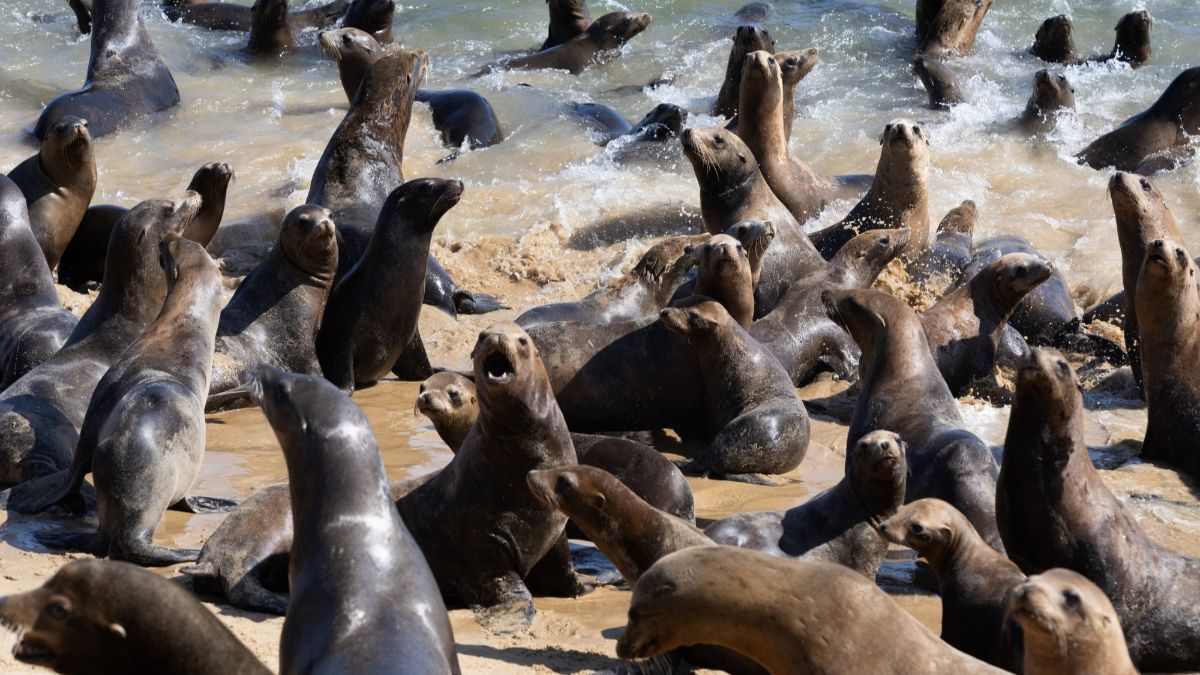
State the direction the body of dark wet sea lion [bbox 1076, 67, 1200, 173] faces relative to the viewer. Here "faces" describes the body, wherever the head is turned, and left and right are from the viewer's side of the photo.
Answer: facing to the right of the viewer

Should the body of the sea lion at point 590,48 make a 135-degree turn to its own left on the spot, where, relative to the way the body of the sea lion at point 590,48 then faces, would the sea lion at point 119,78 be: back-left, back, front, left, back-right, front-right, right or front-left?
left

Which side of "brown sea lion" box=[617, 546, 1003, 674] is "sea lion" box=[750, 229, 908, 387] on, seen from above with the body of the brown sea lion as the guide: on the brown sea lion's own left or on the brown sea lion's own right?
on the brown sea lion's own right

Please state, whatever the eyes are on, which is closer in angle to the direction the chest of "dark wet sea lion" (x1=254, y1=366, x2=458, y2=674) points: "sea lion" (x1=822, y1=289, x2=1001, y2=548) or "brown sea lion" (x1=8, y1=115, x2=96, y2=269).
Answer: the brown sea lion

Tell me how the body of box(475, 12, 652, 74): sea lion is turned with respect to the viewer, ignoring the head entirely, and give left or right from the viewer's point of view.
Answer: facing to the right of the viewer

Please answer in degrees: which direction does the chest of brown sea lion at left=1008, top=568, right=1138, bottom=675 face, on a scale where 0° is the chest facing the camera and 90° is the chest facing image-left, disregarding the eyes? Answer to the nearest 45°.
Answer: approximately 45°

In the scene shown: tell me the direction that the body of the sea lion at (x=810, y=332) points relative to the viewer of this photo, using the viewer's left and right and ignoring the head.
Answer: facing to the right of the viewer

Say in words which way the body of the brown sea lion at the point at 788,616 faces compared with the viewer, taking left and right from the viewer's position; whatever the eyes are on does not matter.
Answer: facing to the left of the viewer

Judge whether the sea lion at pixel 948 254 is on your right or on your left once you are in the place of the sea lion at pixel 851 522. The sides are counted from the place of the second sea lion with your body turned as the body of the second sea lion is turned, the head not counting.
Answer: on your left

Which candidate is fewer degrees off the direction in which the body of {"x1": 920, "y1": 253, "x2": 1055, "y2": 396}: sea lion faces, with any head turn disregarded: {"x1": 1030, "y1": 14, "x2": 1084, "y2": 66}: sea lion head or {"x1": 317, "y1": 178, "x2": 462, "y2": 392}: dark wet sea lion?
the sea lion head

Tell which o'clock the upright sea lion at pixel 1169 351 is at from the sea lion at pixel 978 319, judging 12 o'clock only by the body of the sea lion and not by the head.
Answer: The upright sea lion is roughly at 1 o'clock from the sea lion.

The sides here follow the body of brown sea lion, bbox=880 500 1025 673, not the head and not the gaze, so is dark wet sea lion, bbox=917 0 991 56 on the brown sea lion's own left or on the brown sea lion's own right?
on the brown sea lion's own right
